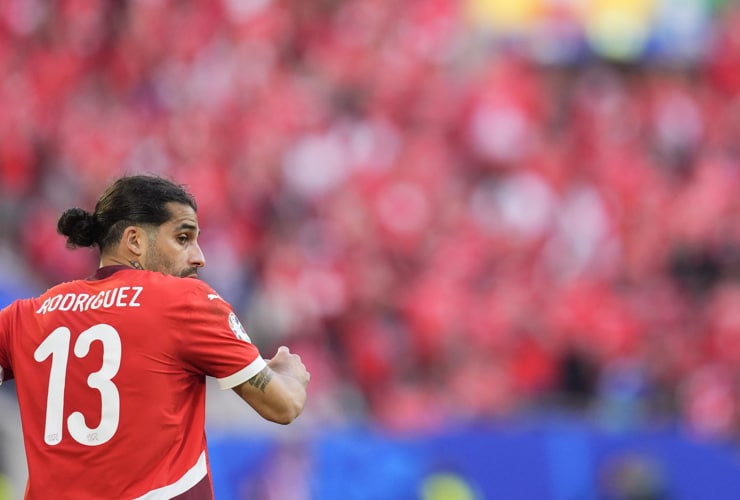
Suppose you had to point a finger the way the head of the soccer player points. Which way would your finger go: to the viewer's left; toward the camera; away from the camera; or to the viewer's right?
to the viewer's right

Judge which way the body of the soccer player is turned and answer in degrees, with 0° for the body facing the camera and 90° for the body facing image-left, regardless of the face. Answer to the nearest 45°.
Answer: approximately 225°
